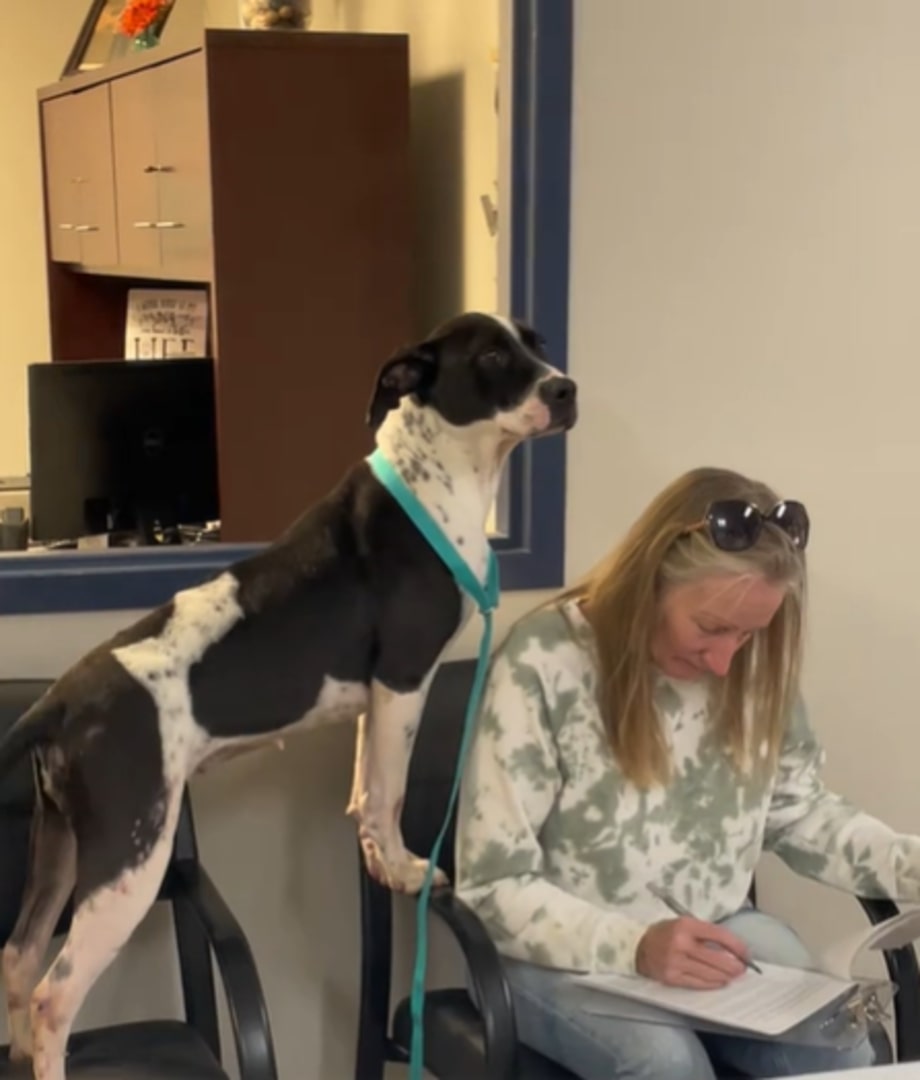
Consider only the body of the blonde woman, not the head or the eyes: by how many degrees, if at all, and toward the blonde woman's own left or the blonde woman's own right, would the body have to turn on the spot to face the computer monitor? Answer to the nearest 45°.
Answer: approximately 180°

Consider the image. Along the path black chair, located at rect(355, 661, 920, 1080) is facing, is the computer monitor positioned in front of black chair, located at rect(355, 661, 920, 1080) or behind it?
behind

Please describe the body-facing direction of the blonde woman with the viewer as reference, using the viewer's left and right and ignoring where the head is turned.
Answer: facing the viewer and to the right of the viewer

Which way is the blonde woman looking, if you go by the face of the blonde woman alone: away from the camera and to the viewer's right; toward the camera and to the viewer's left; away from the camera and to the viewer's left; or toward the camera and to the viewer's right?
toward the camera and to the viewer's right

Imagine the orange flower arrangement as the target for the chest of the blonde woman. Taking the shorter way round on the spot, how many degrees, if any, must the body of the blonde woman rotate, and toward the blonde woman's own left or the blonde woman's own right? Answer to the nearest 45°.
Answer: approximately 180°

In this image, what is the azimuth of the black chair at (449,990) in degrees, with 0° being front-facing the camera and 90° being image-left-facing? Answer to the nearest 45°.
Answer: approximately 315°

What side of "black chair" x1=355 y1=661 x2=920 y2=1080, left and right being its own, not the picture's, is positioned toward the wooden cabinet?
back

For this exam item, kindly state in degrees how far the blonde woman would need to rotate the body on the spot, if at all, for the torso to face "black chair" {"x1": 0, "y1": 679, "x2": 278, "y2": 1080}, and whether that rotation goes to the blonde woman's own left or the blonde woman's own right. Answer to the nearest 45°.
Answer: approximately 135° to the blonde woman's own right
